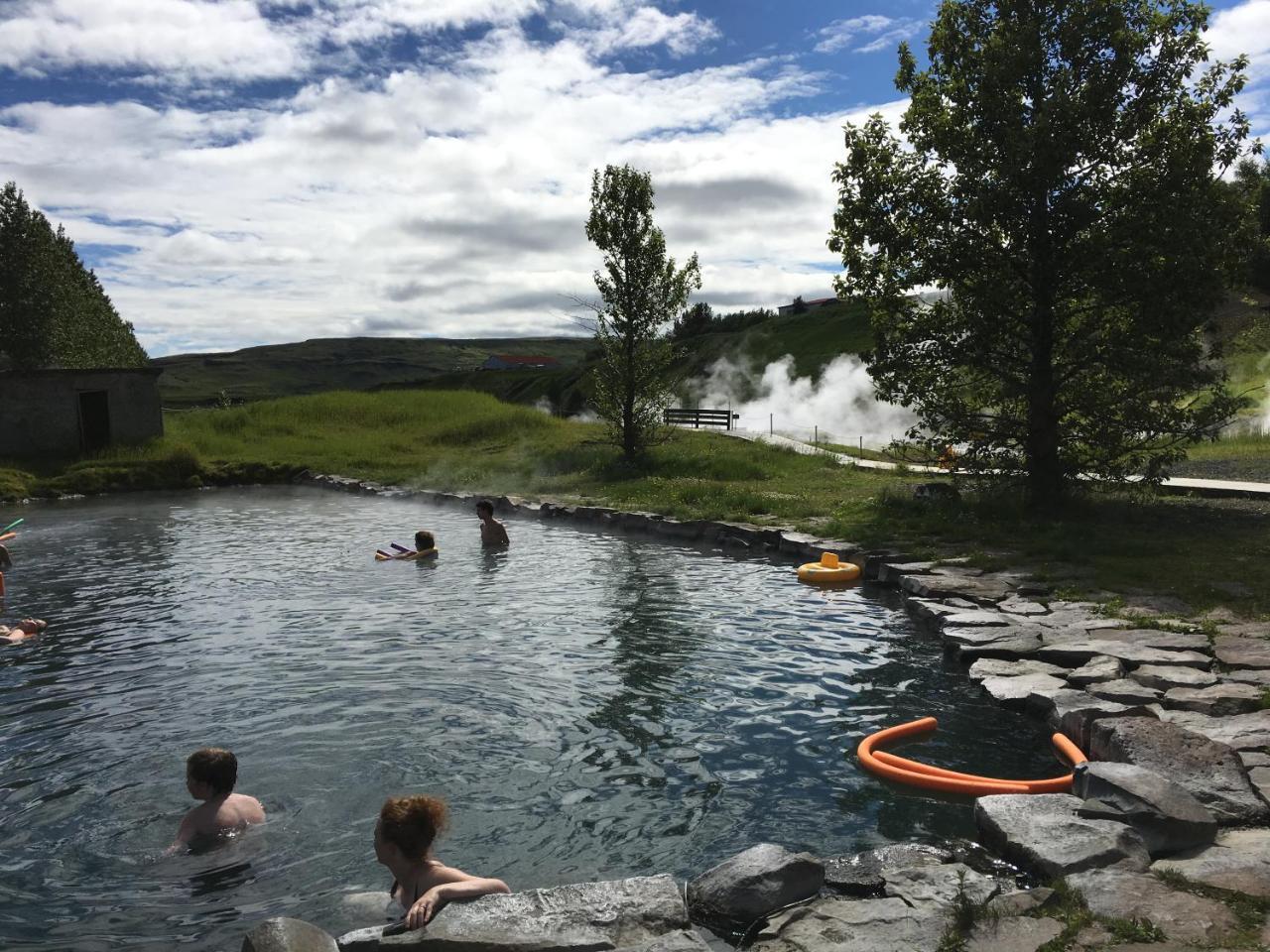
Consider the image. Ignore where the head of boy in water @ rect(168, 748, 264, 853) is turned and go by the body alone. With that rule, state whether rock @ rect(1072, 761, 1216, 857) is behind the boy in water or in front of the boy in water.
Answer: behind

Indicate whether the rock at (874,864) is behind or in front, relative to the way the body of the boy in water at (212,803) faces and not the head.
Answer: behind

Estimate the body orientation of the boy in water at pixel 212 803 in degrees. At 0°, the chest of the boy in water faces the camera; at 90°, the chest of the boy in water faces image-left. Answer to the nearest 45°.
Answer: approximately 135°

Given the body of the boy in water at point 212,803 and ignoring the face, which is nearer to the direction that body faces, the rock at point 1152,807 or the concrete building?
the concrete building

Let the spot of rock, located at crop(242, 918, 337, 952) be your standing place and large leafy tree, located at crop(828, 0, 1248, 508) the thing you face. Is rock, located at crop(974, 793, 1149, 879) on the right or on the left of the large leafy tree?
right

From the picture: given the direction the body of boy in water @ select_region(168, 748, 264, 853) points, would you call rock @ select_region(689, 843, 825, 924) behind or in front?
behind

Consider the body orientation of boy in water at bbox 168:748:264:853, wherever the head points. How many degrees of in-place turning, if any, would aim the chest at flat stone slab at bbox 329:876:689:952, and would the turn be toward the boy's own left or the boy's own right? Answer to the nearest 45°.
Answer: approximately 180°
